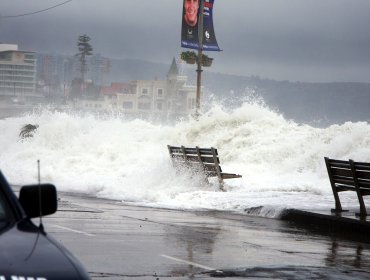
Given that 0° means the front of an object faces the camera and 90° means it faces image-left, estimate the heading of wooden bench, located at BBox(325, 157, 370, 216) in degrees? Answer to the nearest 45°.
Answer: approximately 225°

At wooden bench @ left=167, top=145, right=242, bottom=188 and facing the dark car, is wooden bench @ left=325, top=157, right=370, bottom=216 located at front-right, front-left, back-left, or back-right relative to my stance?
front-left

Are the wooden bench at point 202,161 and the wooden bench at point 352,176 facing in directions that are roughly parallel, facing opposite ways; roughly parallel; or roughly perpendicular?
roughly parallel

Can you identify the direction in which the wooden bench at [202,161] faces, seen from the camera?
facing away from the viewer and to the right of the viewer

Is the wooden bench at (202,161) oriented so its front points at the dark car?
no

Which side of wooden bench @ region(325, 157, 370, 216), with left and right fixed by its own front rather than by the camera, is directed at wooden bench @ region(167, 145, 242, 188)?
left

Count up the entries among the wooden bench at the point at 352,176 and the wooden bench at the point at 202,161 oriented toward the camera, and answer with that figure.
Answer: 0

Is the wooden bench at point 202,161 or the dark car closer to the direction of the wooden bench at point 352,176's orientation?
the wooden bench

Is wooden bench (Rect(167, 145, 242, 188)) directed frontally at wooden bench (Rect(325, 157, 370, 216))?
no
